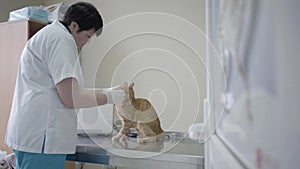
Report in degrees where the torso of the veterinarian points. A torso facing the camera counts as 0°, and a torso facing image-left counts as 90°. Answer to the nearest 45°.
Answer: approximately 270°

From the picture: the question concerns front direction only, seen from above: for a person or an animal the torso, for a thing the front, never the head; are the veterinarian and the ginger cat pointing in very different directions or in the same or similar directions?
very different directions

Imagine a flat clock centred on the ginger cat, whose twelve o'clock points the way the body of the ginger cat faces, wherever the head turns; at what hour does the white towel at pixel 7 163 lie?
The white towel is roughly at 12 o'clock from the ginger cat.

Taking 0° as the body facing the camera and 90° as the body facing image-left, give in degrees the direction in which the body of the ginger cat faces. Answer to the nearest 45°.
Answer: approximately 90°

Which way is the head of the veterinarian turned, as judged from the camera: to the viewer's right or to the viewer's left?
to the viewer's right

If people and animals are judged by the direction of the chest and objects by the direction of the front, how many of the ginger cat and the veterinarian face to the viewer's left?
1
